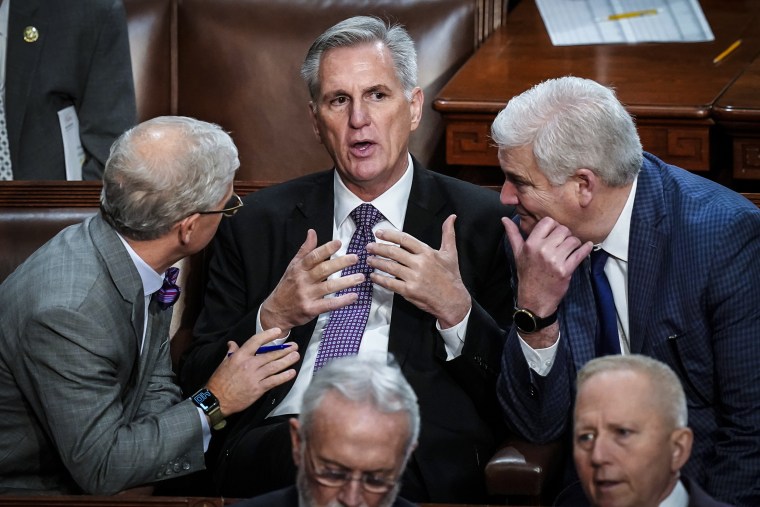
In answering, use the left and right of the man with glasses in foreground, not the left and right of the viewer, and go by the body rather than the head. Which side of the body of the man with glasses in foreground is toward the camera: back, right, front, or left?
front

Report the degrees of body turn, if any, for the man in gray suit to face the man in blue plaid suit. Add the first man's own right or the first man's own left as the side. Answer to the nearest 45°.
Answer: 0° — they already face them

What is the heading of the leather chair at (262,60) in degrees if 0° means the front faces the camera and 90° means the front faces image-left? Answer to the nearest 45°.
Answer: approximately 0°

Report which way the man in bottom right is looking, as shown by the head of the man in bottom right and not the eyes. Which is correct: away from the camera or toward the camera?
toward the camera

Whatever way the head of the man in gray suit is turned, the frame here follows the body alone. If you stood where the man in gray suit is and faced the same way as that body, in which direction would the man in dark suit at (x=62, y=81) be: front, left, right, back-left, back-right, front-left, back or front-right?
left

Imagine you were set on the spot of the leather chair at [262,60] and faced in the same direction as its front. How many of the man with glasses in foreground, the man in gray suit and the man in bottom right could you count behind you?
0

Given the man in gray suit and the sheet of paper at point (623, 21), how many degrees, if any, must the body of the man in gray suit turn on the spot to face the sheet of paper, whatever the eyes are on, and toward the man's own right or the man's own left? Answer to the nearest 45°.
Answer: approximately 45° to the man's own left

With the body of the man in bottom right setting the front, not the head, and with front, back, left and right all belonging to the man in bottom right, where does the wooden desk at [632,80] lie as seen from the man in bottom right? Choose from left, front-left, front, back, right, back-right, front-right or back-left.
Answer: back-right

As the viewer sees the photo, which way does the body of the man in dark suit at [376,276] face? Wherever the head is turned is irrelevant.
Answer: toward the camera

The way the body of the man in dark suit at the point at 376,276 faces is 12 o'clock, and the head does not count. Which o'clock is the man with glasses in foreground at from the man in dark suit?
The man with glasses in foreground is roughly at 12 o'clock from the man in dark suit.

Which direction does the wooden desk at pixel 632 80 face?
toward the camera

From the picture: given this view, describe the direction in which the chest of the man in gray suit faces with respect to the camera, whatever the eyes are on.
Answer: to the viewer's right

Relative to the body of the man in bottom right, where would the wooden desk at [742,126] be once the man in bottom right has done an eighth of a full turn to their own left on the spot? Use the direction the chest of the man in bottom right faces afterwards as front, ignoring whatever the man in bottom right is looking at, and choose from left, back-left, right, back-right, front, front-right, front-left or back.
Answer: back
